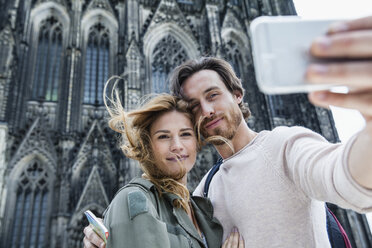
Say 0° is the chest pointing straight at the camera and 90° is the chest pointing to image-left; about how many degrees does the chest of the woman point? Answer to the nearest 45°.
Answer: approximately 315°

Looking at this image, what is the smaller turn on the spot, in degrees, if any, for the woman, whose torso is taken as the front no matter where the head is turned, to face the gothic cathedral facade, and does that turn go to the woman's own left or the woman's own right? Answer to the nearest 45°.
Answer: approximately 135° to the woman's own left

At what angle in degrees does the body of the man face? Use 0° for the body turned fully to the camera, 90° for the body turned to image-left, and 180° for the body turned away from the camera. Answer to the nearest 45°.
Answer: approximately 45°

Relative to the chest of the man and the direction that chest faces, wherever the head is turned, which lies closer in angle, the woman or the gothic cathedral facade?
the woman

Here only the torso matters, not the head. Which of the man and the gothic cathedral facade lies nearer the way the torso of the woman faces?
the man
